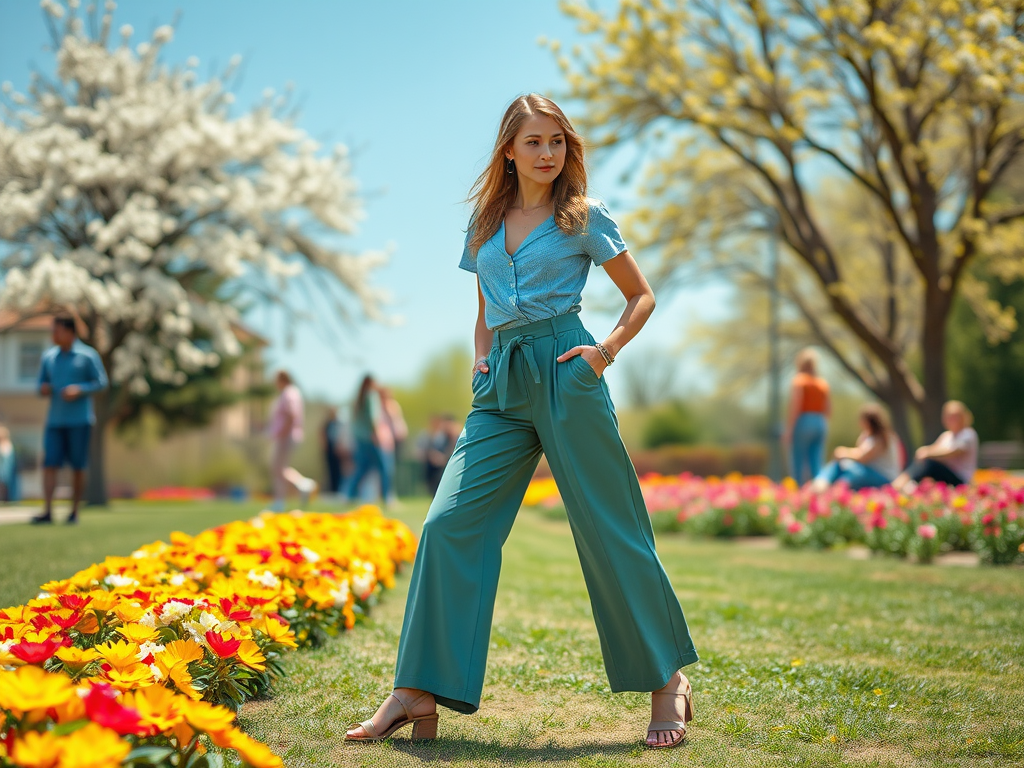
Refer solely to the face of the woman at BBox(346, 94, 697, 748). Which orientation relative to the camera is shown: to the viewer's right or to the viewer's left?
to the viewer's right

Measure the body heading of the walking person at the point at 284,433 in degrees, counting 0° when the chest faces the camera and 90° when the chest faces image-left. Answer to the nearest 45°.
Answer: approximately 90°

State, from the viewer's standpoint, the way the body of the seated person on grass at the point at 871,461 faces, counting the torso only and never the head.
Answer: to the viewer's left

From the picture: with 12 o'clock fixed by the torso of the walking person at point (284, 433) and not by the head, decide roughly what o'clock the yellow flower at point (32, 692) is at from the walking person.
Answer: The yellow flower is roughly at 9 o'clock from the walking person.

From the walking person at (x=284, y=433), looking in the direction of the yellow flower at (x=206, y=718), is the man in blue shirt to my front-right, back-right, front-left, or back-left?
front-right

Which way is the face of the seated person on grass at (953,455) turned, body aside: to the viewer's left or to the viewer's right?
to the viewer's left

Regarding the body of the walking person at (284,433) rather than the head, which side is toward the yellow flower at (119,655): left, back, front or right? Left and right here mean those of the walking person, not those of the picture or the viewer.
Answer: left
